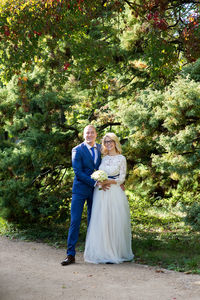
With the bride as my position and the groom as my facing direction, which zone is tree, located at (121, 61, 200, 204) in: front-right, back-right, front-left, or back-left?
back-right

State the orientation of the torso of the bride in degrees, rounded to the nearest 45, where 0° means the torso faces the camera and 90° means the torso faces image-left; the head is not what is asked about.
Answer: approximately 45°

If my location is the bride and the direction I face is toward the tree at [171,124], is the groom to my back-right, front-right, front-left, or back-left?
back-left
